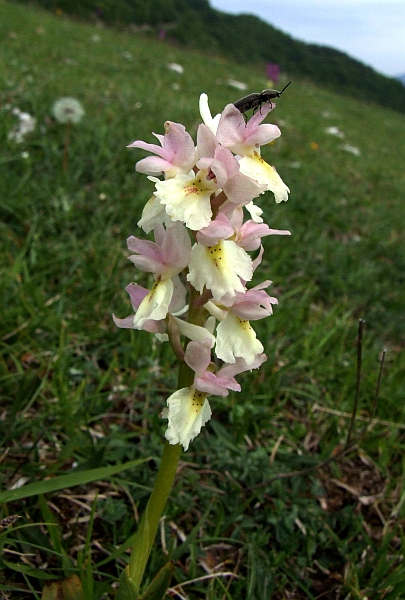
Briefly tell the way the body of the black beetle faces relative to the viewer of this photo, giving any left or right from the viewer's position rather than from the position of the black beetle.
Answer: facing to the right of the viewer

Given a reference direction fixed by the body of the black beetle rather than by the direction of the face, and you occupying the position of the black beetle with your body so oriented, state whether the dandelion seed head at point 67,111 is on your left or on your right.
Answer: on your left
